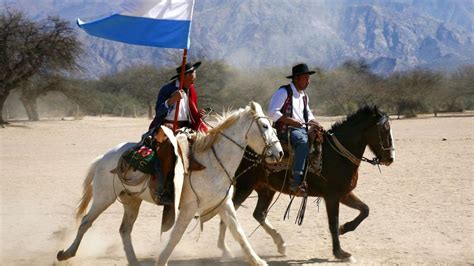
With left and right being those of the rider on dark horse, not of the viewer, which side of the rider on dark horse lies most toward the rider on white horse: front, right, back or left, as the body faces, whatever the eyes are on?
right

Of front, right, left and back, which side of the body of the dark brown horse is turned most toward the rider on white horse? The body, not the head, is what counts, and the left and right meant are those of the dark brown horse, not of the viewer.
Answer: back

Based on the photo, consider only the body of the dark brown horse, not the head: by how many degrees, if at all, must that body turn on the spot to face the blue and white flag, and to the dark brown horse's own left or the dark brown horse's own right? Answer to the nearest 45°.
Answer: approximately 180°

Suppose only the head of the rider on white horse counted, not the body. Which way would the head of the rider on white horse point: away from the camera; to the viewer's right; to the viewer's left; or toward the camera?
to the viewer's right

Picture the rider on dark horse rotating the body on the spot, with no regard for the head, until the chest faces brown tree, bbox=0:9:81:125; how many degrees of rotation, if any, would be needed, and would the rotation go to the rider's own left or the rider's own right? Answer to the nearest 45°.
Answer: approximately 180°

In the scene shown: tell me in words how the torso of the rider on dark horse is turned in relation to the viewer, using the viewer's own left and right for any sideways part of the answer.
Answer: facing the viewer and to the right of the viewer

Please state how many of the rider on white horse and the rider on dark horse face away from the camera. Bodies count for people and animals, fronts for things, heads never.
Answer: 0

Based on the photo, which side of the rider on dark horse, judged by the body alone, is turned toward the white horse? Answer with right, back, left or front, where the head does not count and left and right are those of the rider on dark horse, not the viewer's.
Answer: right

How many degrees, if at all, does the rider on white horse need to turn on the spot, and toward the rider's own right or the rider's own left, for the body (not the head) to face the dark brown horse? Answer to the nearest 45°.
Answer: approximately 45° to the rider's own left

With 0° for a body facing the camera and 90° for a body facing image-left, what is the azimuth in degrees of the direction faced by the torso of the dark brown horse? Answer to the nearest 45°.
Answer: approximately 270°

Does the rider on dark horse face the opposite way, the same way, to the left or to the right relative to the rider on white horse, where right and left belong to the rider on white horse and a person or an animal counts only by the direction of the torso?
the same way

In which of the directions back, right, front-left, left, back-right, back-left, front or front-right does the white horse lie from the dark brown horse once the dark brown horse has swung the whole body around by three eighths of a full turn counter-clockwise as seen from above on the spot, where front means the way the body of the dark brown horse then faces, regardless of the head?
left
